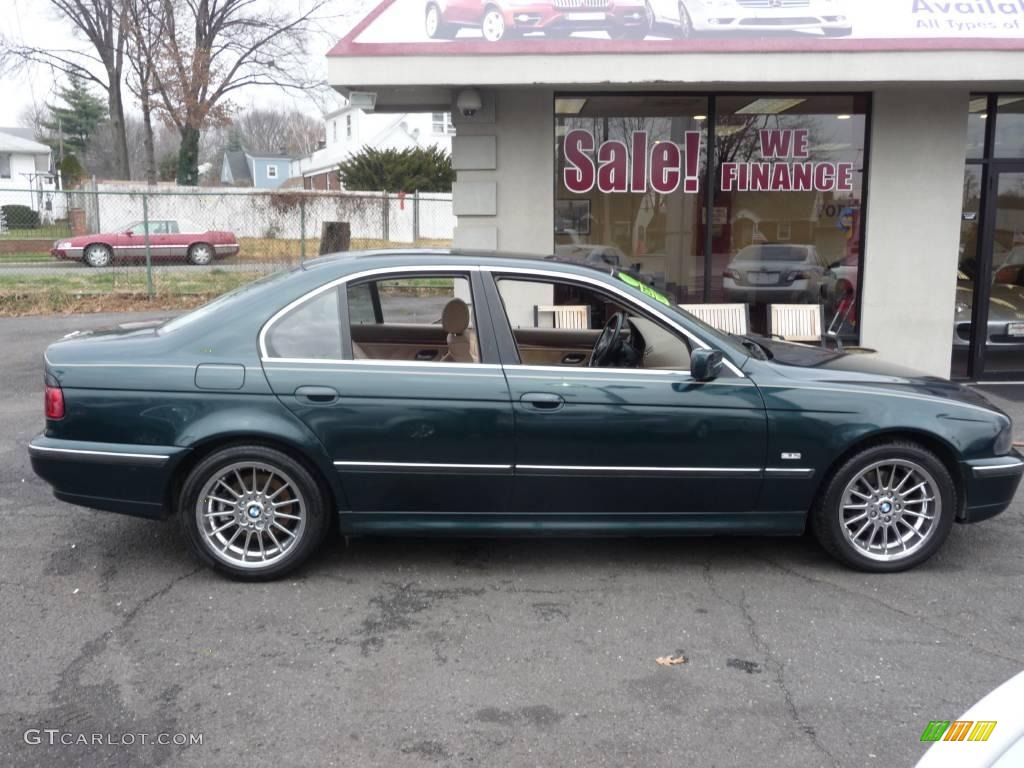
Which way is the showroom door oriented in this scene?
toward the camera

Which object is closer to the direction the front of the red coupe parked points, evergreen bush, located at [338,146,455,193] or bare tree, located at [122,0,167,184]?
the bare tree

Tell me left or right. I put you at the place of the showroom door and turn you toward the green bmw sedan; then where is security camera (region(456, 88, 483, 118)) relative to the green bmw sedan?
right

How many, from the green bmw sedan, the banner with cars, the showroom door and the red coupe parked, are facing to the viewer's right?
1

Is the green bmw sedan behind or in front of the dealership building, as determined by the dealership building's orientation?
in front

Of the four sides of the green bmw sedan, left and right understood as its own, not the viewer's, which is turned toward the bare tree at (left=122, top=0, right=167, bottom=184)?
left

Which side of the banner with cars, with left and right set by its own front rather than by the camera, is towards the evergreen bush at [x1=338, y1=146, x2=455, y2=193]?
back

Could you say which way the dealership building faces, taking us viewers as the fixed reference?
facing the viewer

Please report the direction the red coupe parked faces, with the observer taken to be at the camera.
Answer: facing to the left of the viewer

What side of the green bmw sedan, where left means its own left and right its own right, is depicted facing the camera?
right

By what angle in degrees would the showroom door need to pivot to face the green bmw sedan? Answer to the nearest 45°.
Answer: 0° — it already faces it

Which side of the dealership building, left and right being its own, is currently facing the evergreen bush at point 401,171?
back

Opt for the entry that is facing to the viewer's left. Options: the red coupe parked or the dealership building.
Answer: the red coupe parked

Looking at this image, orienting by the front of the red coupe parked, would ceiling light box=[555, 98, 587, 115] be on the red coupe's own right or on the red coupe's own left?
on the red coupe's own left

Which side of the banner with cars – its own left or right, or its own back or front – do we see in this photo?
front

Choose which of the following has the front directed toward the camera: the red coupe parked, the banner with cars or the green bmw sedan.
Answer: the banner with cars
